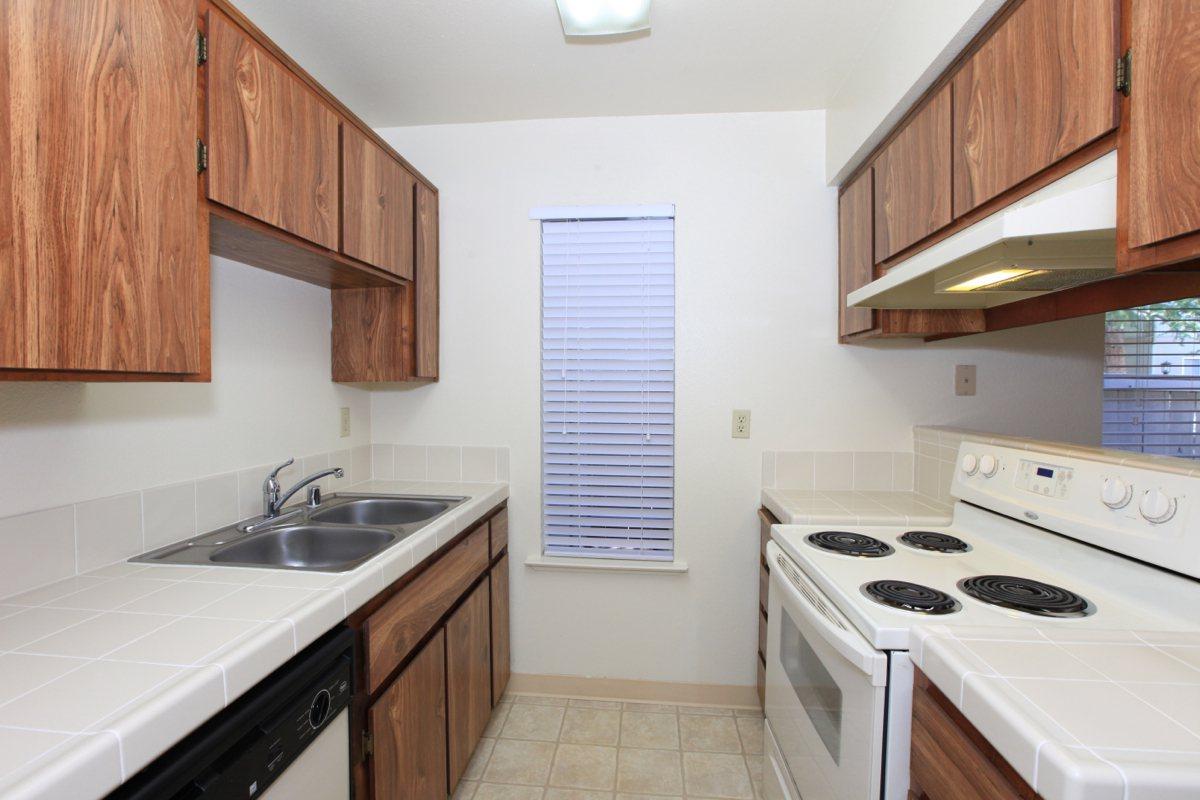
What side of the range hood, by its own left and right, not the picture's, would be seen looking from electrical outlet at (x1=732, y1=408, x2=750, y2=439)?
right

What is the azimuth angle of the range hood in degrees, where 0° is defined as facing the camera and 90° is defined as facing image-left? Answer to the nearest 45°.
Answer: approximately 45°

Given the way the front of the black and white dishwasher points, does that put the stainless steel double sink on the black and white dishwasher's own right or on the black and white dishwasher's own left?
on the black and white dishwasher's own left

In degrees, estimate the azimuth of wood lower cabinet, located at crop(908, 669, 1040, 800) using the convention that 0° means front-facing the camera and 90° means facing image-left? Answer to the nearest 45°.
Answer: approximately 45°

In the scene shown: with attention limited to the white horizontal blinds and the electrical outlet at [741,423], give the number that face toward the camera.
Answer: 2

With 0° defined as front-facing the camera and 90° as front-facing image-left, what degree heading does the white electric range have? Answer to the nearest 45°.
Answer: approximately 45°

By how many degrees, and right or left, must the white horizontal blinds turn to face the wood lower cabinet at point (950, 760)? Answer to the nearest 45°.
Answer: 0° — it already faces it

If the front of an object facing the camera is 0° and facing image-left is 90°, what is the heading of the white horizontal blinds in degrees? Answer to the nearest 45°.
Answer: approximately 0°
